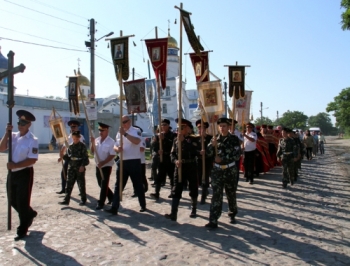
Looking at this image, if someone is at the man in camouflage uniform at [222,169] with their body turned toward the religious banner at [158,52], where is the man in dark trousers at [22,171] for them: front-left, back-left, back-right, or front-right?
front-left

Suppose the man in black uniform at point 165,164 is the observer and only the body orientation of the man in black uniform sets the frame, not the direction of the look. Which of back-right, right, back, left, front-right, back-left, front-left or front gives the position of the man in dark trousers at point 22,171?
front

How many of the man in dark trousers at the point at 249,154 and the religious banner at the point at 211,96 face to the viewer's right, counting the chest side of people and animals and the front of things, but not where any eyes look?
0

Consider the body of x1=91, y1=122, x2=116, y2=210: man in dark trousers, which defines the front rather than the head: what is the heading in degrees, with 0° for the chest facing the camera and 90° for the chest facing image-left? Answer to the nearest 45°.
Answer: approximately 45°

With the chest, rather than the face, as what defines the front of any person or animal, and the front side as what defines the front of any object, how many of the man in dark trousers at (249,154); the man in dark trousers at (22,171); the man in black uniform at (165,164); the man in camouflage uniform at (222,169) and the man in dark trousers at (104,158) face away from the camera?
0

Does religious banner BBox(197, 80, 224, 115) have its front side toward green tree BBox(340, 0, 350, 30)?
no

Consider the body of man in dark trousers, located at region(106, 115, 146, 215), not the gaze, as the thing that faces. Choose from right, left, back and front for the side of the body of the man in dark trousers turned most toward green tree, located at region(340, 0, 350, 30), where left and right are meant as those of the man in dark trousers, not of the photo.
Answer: back

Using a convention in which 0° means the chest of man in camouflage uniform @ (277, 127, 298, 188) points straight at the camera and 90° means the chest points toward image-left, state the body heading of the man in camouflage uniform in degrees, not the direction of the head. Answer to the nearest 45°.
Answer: approximately 45°

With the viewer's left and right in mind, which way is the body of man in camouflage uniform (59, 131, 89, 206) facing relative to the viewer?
facing the viewer and to the left of the viewer

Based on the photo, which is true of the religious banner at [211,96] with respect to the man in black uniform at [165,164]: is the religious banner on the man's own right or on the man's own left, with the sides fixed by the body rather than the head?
on the man's own left

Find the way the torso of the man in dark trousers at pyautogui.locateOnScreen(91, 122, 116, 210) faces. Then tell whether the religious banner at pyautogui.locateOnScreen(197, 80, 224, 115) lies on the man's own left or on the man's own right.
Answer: on the man's own left

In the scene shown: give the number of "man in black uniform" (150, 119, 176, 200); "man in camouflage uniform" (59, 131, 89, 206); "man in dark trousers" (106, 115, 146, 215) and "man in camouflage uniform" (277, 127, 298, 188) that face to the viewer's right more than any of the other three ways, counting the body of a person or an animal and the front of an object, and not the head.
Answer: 0

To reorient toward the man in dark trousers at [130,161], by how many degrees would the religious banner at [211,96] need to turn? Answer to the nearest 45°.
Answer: approximately 90° to its right

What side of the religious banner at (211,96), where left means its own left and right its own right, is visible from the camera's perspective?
front
